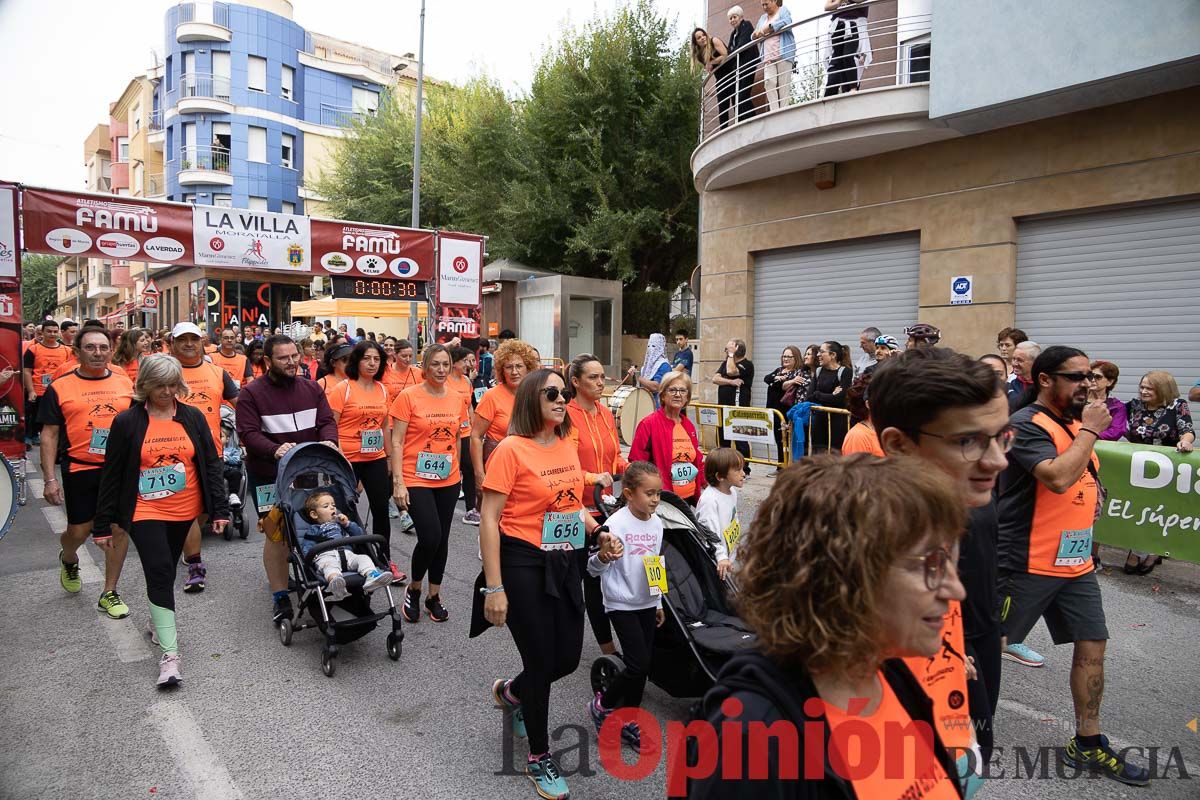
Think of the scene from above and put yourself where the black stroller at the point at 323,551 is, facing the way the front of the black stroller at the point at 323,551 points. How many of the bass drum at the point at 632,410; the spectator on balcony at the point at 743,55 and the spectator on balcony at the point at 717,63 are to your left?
3

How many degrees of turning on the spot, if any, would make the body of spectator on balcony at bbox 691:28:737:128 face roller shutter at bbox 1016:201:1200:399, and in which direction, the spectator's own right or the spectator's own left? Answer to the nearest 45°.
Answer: approximately 90° to the spectator's own left

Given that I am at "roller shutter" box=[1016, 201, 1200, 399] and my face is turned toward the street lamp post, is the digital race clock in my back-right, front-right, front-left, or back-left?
front-left

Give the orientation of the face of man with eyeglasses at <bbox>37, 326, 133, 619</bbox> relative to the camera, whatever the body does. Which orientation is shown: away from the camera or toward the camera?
toward the camera

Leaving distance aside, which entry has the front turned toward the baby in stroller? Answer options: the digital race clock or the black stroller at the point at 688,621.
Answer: the digital race clock

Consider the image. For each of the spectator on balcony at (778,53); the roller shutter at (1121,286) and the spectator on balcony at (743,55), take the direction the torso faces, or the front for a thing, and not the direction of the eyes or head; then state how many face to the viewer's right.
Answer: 0

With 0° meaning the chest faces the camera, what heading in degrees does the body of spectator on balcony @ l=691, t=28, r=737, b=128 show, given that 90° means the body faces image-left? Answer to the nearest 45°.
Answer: approximately 45°

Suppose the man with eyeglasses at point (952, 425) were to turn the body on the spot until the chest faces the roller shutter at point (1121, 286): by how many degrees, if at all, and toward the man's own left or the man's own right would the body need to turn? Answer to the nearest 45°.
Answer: approximately 135° to the man's own left

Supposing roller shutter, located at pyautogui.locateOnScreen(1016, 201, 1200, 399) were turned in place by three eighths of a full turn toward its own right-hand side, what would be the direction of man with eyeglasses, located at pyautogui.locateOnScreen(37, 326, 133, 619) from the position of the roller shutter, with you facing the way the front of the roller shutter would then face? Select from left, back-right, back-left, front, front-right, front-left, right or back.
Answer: back-left

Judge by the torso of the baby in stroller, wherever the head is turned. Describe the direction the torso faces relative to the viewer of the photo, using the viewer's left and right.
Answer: facing the viewer and to the right of the viewer

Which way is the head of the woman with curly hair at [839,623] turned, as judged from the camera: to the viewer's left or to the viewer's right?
to the viewer's right

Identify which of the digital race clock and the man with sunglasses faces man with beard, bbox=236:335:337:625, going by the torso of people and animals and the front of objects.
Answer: the digital race clock

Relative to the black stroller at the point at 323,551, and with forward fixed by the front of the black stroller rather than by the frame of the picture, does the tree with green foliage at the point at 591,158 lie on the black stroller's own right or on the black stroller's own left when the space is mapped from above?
on the black stroller's own left

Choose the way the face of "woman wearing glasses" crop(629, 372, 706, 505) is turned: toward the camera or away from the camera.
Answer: toward the camera

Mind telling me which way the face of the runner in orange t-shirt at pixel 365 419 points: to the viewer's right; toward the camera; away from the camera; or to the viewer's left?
toward the camera

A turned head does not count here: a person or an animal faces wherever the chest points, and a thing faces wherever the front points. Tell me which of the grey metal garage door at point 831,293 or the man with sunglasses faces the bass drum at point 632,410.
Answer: the grey metal garage door

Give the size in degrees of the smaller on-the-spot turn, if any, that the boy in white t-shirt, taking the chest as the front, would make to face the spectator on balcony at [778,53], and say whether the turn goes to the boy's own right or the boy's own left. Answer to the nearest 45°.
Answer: approximately 135° to the boy's own left

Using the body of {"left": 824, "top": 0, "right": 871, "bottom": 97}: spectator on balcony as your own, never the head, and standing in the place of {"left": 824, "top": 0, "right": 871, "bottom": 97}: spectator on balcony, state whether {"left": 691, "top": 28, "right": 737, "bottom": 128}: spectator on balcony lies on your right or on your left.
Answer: on your right
